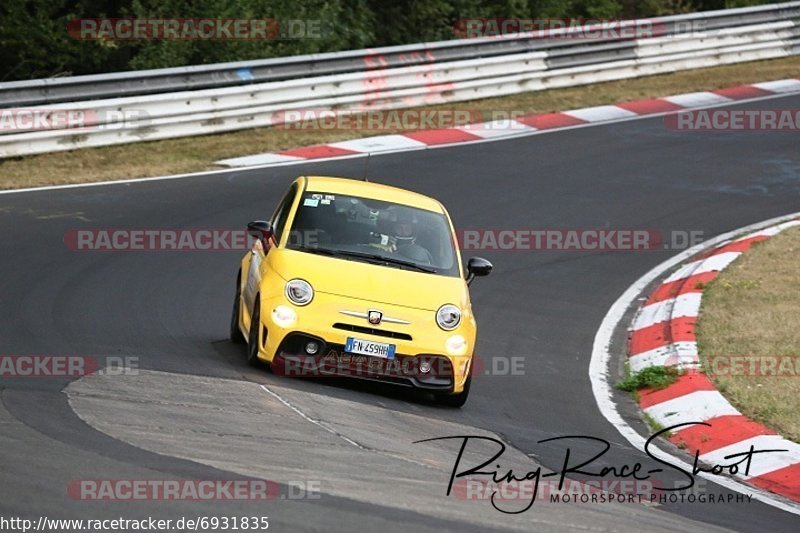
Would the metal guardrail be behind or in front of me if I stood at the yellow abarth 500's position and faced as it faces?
behind

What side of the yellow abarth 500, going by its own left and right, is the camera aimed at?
front
